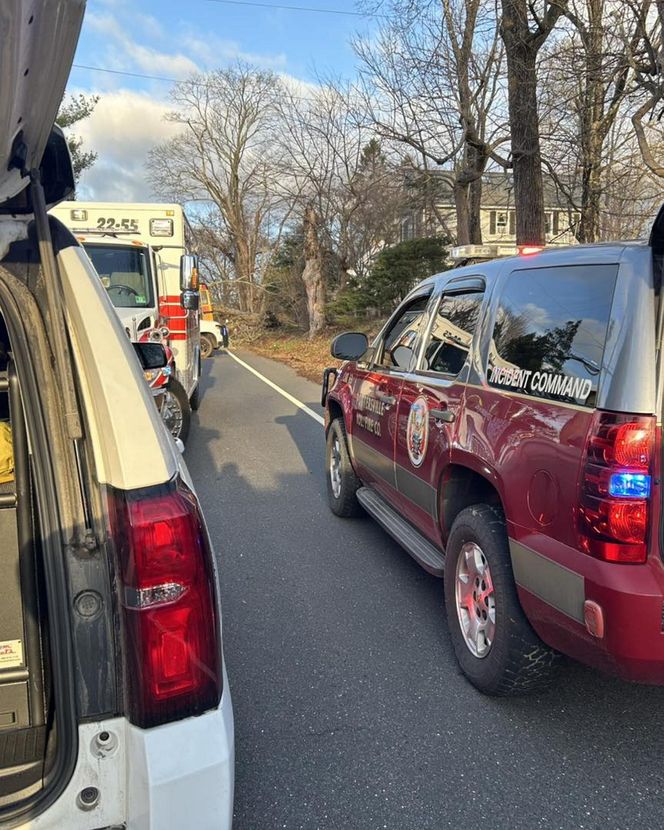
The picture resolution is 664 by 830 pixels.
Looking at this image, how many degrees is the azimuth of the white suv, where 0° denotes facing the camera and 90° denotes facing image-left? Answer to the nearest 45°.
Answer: approximately 180°

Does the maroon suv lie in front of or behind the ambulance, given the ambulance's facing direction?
in front

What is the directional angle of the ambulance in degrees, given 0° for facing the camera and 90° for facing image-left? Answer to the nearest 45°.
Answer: approximately 0°

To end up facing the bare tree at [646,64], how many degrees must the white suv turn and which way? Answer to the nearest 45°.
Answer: approximately 45° to its right

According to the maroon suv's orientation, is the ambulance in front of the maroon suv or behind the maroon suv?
in front

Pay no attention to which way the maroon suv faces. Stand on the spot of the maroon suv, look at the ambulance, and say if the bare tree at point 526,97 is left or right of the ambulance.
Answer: right

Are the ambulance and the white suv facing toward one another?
yes

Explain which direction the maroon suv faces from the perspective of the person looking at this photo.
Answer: facing away from the viewer and to the left of the viewer

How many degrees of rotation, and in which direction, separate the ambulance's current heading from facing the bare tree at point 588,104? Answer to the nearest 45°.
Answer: approximately 90° to its left

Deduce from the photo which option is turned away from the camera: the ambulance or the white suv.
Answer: the white suv

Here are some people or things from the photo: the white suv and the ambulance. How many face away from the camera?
1

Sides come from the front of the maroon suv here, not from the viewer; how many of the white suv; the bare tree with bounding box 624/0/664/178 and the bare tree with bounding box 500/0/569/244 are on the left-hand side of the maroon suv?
1

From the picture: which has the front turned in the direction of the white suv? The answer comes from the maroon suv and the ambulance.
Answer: the ambulance

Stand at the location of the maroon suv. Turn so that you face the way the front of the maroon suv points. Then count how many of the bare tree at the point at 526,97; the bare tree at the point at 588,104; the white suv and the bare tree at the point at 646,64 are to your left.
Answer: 1
